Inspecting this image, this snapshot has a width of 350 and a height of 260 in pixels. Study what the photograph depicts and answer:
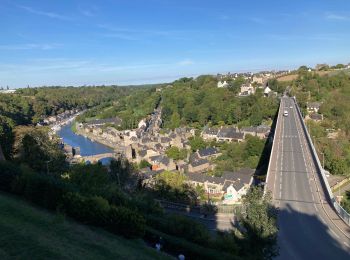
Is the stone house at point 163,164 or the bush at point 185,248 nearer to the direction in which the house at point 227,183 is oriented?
the bush

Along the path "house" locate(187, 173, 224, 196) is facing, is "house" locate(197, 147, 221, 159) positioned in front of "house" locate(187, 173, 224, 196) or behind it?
behind

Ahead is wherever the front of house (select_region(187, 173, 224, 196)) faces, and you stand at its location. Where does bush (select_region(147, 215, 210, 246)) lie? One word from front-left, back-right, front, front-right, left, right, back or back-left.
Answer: front-left

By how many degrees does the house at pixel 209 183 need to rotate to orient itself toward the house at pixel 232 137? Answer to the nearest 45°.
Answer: approximately 135° to its right

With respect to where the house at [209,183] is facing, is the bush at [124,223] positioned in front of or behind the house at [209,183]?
in front

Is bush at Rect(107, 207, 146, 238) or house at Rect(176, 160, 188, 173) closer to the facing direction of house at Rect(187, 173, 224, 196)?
the bush

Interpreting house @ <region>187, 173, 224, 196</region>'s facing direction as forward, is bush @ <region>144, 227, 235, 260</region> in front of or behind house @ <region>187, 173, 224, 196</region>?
in front

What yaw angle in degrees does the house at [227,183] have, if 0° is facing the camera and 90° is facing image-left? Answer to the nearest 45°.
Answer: approximately 45°

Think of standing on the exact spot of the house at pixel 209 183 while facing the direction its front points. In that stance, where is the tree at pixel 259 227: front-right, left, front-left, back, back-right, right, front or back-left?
front-left
